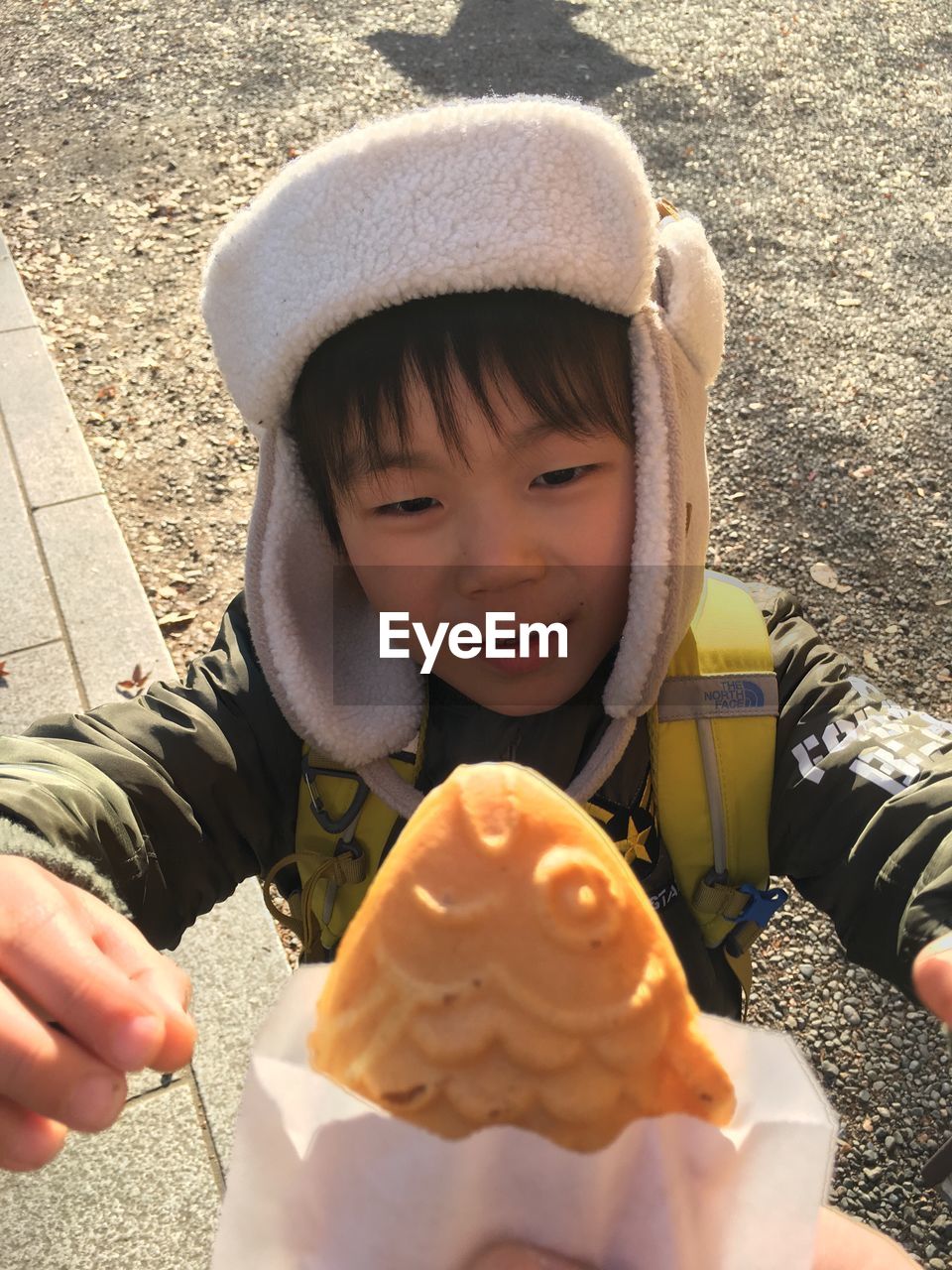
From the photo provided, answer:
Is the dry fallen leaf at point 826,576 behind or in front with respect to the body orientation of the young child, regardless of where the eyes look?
behind

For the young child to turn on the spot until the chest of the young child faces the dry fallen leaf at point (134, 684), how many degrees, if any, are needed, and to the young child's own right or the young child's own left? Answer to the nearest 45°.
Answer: approximately 135° to the young child's own right

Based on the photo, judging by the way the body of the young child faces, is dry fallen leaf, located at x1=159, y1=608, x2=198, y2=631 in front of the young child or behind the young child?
behind

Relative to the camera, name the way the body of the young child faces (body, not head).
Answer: toward the camera
